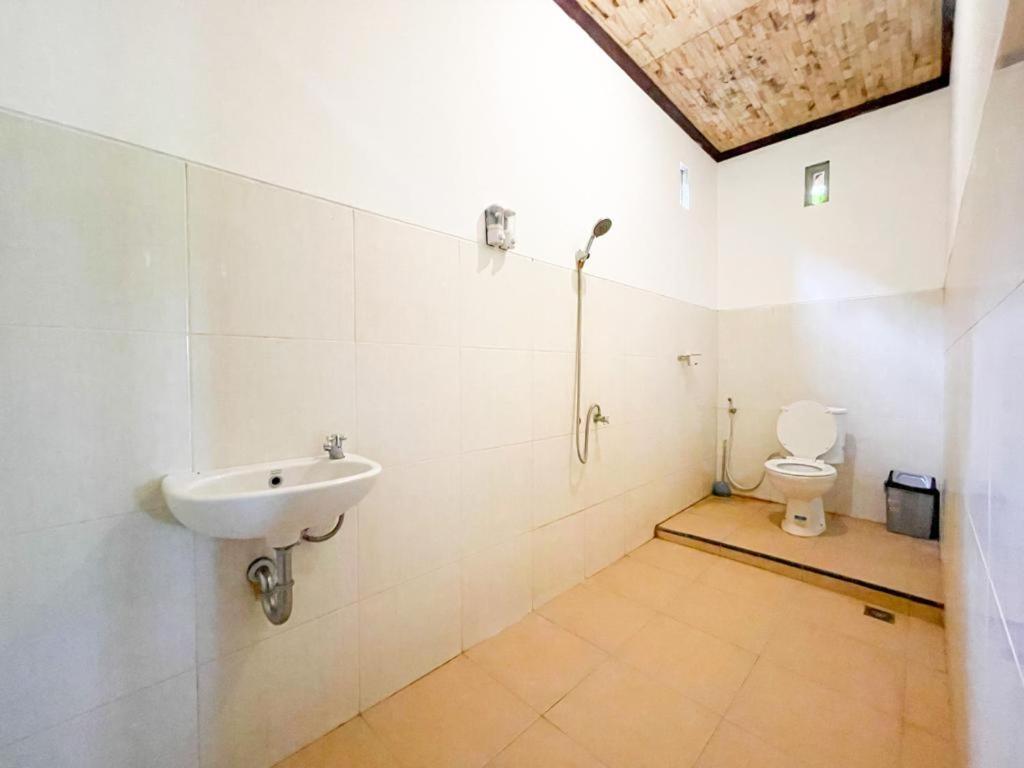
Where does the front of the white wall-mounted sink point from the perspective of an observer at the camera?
facing the viewer and to the right of the viewer

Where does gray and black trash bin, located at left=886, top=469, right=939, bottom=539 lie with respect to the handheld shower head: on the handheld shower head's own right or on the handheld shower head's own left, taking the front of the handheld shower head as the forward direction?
on the handheld shower head's own left

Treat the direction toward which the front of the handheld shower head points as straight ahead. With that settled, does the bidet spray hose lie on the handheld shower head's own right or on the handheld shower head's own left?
on the handheld shower head's own left

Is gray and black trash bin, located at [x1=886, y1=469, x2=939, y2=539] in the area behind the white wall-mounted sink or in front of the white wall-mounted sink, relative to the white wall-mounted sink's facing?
in front
